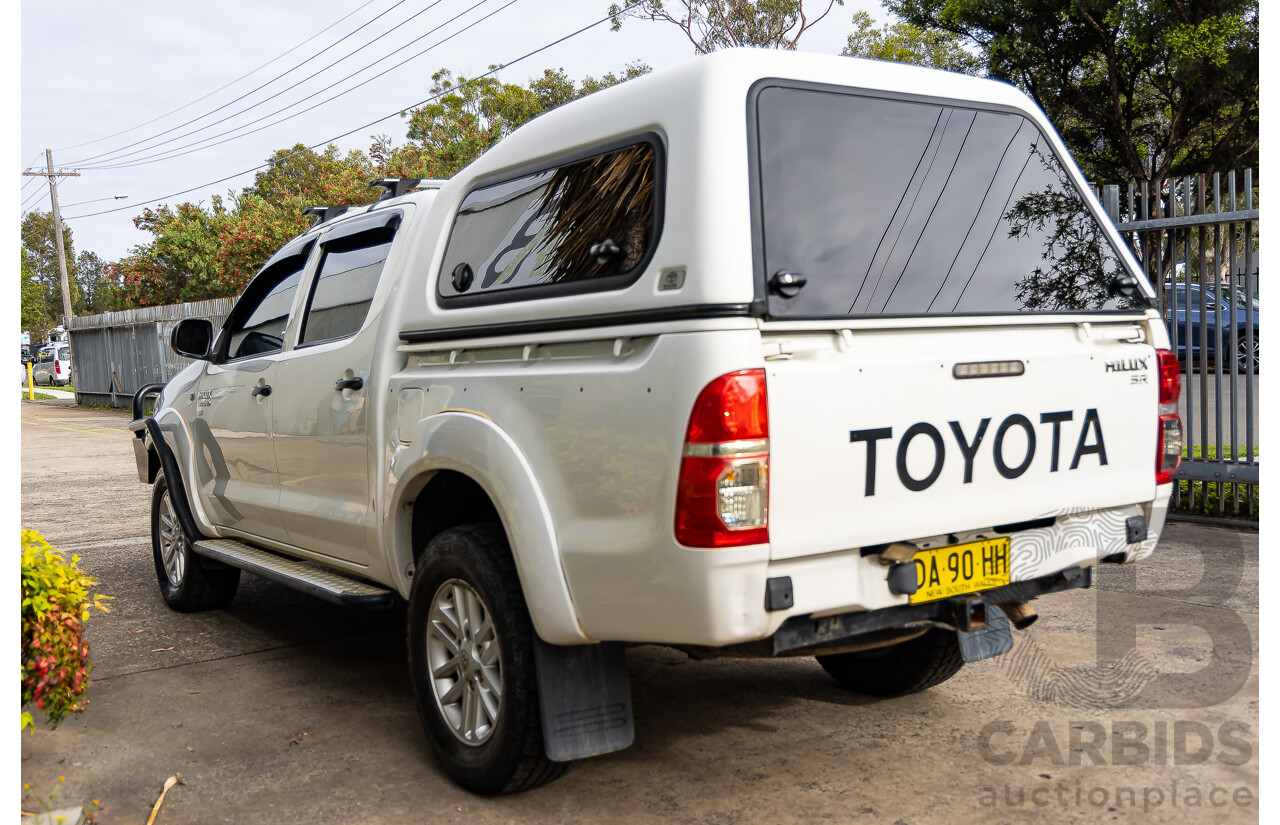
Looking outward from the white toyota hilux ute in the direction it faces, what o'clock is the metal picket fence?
The metal picket fence is roughly at 3 o'clock from the white toyota hilux ute.

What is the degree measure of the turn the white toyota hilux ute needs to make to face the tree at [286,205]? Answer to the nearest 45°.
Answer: approximately 45° to its right

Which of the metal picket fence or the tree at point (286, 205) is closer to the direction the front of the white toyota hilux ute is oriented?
the tree

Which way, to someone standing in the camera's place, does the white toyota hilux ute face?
facing away from the viewer and to the left of the viewer

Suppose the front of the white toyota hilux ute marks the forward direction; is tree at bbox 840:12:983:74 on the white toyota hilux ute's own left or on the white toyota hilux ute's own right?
on the white toyota hilux ute's own right

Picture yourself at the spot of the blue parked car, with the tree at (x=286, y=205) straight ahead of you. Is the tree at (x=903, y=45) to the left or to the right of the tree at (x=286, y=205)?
right

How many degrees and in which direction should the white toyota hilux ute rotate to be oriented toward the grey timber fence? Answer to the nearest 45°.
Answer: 0° — it already faces it
